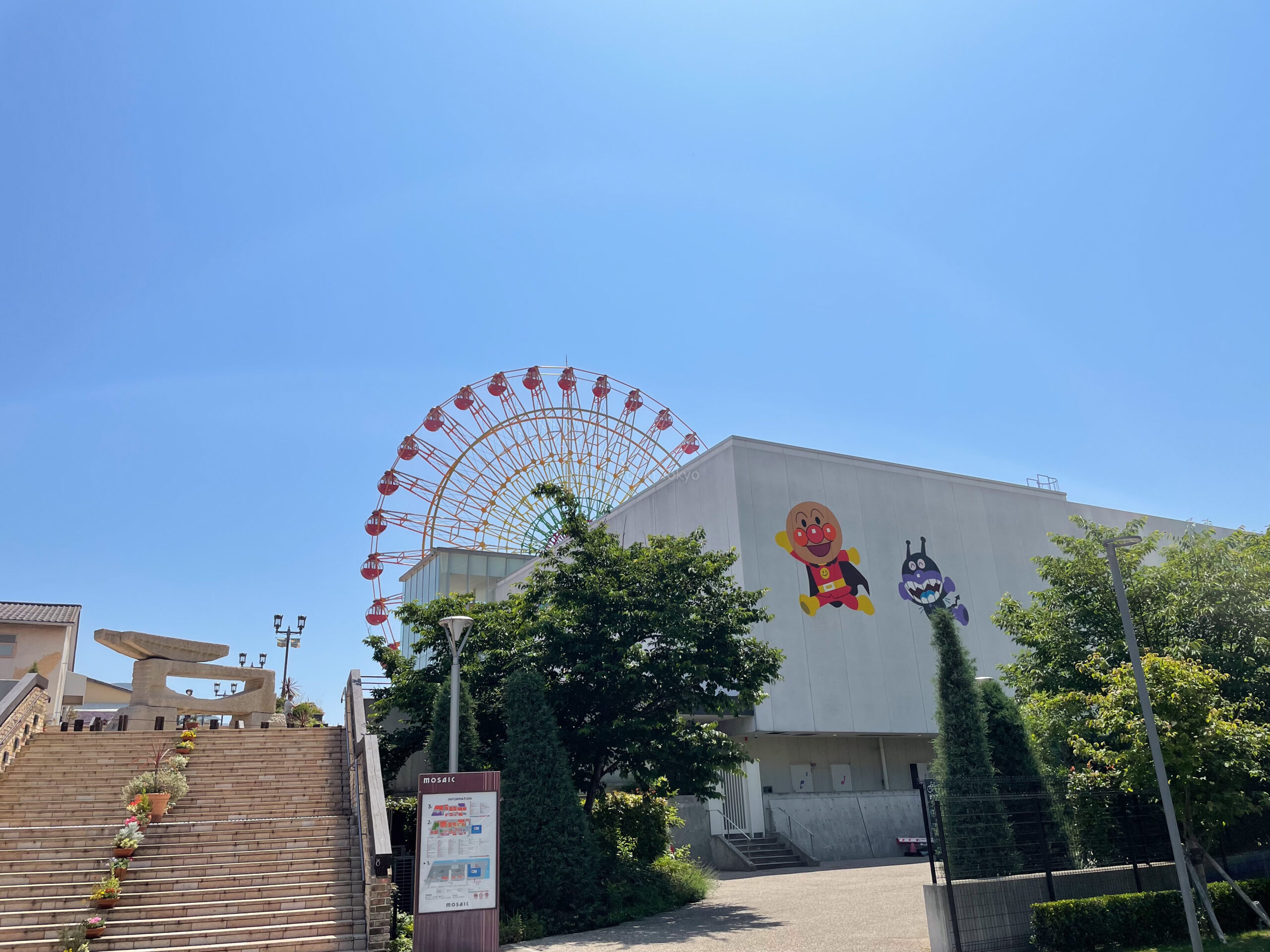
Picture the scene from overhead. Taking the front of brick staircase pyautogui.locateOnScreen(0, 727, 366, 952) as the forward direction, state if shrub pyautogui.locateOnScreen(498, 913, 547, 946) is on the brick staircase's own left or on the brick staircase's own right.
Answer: on the brick staircase's own left

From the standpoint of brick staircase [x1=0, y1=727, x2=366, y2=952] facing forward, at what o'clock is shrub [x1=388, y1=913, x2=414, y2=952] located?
The shrub is roughly at 10 o'clock from the brick staircase.

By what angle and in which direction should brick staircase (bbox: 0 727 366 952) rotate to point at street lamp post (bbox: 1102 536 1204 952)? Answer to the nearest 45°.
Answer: approximately 45° to its left

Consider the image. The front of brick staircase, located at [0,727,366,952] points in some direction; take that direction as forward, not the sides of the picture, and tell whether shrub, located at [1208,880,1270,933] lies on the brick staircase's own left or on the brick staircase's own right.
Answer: on the brick staircase's own left

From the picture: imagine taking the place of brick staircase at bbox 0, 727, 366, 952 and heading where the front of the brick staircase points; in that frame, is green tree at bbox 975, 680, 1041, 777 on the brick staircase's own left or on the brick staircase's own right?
on the brick staircase's own left

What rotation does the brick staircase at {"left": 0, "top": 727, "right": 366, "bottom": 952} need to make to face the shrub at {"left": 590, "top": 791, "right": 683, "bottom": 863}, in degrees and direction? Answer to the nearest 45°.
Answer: approximately 90° to its left

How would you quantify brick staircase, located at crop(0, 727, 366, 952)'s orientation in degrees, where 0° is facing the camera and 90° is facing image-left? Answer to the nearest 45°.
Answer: approximately 0°

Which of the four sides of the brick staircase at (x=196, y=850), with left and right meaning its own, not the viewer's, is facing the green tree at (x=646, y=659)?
left

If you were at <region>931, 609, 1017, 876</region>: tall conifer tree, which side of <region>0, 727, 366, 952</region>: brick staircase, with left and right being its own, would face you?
left

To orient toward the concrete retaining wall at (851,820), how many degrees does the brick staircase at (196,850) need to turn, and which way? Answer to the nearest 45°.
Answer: approximately 135° to its left

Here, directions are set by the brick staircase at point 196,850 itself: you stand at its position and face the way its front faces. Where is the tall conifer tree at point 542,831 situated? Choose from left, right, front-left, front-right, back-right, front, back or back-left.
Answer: left
